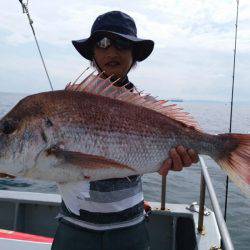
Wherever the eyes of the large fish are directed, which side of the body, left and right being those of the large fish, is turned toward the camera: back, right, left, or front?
left

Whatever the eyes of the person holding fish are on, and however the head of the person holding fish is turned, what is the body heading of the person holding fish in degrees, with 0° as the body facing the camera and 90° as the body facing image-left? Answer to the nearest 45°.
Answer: approximately 0°
